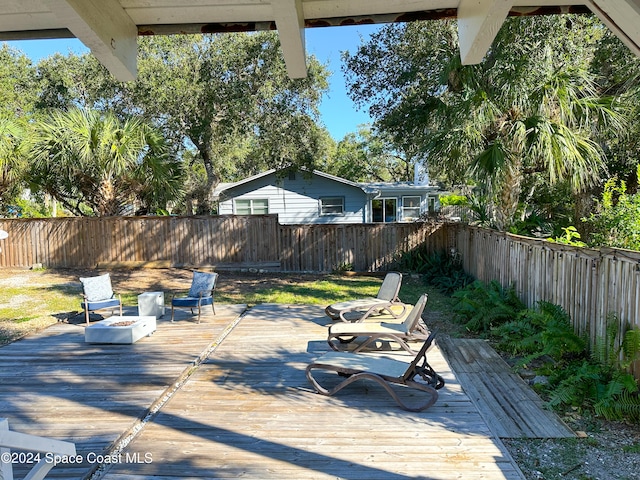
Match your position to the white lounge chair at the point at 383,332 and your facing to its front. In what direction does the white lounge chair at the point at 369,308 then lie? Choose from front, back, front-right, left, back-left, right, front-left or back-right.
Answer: right

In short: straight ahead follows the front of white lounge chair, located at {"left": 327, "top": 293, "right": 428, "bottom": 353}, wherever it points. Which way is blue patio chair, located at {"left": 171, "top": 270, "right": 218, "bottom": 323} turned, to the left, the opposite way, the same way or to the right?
to the left

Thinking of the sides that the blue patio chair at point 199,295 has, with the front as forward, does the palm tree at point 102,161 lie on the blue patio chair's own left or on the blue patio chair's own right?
on the blue patio chair's own right

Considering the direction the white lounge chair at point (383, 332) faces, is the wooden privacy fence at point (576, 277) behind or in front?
behind

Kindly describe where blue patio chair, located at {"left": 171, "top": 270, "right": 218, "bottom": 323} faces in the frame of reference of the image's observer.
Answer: facing the viewer and to the left of the viewer

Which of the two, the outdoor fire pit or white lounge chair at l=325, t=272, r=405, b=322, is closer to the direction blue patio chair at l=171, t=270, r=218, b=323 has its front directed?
the outdoor fire pit

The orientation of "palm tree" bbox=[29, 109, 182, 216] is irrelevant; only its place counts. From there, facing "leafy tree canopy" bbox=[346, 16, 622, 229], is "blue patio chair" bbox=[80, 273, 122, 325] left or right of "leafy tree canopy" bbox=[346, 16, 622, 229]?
right

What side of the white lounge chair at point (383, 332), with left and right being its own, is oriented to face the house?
right

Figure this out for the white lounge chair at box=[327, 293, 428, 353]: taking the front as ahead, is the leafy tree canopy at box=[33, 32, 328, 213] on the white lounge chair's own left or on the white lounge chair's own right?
on the white lounge chair's own right

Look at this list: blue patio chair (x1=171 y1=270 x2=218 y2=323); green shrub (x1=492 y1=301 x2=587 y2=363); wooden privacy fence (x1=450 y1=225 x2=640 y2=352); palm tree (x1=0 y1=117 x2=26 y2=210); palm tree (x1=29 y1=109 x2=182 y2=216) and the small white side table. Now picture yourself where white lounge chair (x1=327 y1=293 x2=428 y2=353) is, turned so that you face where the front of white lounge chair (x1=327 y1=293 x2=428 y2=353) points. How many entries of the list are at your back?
2

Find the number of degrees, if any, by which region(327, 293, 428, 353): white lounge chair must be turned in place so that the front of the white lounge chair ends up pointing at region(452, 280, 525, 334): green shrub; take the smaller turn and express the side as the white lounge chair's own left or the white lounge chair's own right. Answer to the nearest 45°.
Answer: approximately 135° to the white lounge chair's own right

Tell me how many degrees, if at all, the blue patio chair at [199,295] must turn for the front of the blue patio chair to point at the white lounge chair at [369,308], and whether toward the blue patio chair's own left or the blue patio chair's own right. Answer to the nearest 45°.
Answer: approximately 90° to the blue patio chair's own left

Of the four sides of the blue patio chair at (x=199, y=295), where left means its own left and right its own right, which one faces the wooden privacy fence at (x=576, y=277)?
left

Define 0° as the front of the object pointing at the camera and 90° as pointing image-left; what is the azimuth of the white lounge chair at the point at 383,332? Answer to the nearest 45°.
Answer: approximately 90°

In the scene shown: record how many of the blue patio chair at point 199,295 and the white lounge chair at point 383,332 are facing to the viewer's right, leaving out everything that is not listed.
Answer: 0
